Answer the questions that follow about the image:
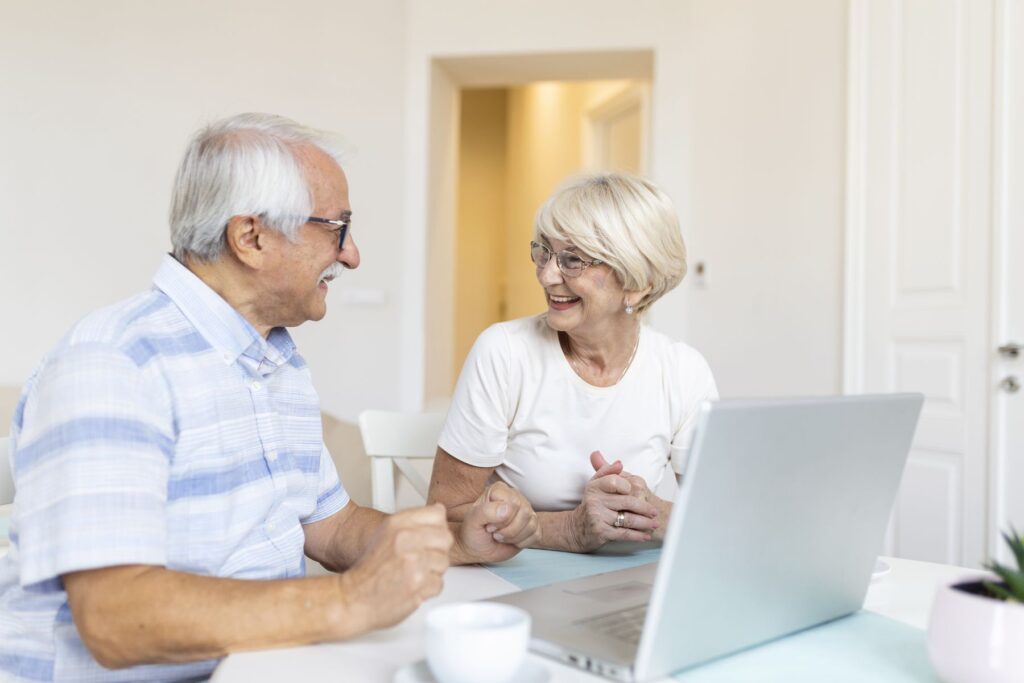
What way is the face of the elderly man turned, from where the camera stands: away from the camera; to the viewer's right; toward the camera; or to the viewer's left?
to the viewer's right

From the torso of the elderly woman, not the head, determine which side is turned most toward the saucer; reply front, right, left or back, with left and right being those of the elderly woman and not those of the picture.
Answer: front

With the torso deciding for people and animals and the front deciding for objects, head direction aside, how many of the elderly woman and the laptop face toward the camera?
1

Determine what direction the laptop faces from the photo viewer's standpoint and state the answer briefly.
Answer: facing away from the viewer and to the left of the viewer

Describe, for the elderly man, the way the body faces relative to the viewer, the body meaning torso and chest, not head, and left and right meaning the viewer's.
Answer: facing the viewer and to the right of the viewer

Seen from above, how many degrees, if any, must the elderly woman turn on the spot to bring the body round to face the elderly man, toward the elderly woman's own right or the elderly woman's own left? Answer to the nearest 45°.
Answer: approximately 45° to the elderly woman's own right

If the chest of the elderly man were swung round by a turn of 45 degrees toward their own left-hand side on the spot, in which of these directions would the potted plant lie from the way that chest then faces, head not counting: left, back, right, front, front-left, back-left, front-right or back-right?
front-right

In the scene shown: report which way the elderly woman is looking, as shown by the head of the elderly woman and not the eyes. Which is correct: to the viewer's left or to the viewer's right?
to the viewer's left

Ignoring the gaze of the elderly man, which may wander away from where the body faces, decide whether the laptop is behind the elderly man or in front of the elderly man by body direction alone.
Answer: in front

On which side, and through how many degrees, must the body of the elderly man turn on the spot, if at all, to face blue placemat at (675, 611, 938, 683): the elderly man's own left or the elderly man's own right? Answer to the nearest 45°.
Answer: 0° — they already face it

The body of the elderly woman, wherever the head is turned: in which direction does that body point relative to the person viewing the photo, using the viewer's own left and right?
facing the viewer
